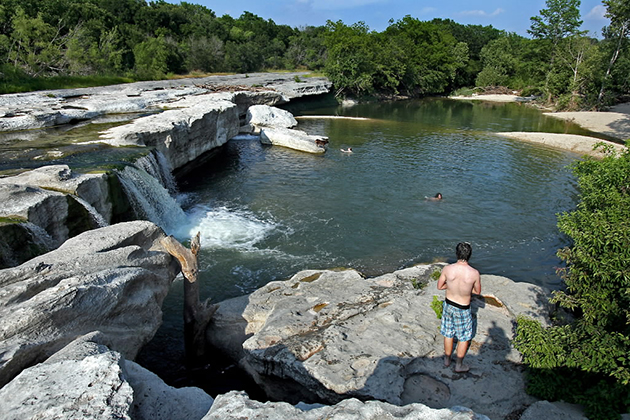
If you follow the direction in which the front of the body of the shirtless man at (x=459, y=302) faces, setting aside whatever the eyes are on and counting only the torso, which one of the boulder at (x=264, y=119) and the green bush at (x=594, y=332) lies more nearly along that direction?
the boulder

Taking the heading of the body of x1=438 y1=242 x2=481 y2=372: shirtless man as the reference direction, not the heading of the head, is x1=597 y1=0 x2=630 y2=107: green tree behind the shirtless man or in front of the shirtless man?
in front

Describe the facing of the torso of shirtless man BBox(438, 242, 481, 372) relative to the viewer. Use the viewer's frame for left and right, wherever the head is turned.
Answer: facing away from the viewer

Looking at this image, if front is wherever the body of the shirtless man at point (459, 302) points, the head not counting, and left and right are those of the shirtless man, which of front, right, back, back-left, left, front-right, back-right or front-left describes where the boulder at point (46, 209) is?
left

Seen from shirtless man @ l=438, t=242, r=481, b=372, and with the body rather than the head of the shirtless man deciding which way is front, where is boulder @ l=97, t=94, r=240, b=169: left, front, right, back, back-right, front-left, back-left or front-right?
front-left

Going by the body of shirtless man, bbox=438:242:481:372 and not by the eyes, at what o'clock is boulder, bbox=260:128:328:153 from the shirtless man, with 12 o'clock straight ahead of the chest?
The boulder is roughly at 11 o'clock from the shirtless man.

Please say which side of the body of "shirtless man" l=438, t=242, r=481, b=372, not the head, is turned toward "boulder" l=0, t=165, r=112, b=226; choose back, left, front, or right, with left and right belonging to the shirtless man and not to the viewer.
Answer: left

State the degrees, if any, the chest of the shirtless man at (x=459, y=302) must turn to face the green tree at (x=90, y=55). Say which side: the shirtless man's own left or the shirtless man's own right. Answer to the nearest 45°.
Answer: approximately 45° to the shirtless man's own left

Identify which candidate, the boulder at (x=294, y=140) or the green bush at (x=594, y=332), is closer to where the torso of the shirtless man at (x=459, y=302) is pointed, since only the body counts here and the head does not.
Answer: the boulder

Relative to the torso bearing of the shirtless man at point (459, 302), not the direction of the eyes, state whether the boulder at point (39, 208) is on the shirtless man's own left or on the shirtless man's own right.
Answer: on the shirtless man's own left

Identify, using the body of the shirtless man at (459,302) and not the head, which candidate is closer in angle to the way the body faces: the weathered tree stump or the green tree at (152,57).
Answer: the green tree

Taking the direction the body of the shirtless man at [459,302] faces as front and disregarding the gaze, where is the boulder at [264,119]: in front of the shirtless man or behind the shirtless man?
in front

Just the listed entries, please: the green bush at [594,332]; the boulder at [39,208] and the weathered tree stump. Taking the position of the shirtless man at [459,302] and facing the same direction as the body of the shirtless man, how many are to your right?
1

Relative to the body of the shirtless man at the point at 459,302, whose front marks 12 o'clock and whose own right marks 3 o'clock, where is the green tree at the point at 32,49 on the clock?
The green tree is roughly at 10 o'clock from the shirtless man.

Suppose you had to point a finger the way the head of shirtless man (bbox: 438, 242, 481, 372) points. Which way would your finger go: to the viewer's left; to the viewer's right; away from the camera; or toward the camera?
away from the camera
